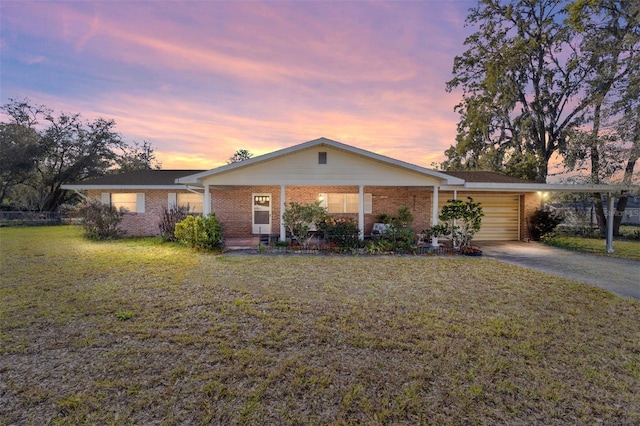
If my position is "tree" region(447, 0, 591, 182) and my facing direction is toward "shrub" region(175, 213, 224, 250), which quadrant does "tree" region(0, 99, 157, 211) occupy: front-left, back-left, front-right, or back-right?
front-right

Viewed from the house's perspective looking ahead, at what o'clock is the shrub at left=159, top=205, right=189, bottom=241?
The shrub is roughly at 2 o'clock from the house.

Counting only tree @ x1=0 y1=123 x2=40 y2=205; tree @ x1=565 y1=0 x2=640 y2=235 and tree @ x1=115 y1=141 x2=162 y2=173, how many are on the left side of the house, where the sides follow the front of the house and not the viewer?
1

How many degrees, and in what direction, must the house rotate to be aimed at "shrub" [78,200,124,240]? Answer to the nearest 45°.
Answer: approximately 90° to its right

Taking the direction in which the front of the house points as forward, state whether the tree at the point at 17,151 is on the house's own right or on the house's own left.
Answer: on the house's own right

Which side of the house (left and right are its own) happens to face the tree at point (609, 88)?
left

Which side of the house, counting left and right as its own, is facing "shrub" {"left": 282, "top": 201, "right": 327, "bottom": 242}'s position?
front

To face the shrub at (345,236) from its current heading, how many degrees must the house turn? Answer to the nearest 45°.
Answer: approximately 45° to its left

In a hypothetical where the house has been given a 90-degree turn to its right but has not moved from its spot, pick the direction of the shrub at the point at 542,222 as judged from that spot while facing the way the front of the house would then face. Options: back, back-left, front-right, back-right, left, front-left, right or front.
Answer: back

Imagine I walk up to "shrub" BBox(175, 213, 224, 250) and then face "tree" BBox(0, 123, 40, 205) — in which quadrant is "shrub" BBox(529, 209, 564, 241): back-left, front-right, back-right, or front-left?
back-right

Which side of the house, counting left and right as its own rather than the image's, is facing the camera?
front

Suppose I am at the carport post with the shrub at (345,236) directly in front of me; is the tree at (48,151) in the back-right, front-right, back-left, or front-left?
front-right

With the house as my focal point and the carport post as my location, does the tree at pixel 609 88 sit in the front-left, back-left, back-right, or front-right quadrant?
back-right
